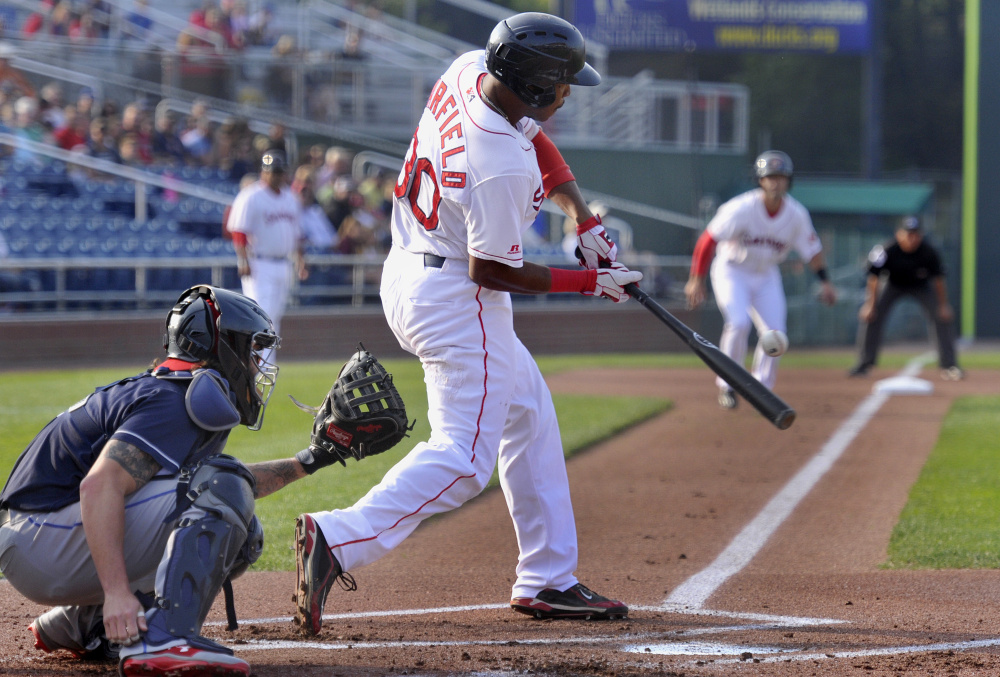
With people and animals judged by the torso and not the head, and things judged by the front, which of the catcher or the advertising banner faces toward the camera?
the advertising banner

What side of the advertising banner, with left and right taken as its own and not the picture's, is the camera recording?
front

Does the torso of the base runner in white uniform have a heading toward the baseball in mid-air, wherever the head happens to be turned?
yes

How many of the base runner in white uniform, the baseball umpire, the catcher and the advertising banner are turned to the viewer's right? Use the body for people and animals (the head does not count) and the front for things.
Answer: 1

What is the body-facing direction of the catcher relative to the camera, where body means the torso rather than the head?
to the viewer's right

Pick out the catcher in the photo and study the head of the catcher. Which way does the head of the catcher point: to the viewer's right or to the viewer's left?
to the viewer's right

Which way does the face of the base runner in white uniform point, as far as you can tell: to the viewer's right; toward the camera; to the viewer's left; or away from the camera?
toward the camera

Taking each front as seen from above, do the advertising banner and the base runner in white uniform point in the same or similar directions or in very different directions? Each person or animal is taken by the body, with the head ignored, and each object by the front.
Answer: same or similar directions

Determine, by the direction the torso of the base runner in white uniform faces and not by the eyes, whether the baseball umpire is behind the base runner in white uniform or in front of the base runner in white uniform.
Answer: behind

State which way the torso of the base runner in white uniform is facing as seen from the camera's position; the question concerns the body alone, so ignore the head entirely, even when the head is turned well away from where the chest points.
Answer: toward the camera

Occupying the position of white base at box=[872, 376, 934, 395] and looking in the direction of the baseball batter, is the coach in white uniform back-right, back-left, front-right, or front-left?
front-right

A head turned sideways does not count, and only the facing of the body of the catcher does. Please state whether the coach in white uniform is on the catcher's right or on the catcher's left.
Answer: on the catcher's left

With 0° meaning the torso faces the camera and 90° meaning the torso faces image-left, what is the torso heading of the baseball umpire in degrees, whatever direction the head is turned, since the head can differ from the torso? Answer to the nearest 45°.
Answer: approximately 0°

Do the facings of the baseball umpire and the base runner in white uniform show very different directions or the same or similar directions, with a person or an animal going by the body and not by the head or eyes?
same or similar directions

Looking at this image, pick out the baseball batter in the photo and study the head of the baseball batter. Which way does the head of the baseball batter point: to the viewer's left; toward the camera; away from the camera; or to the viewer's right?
to the viewer's right
